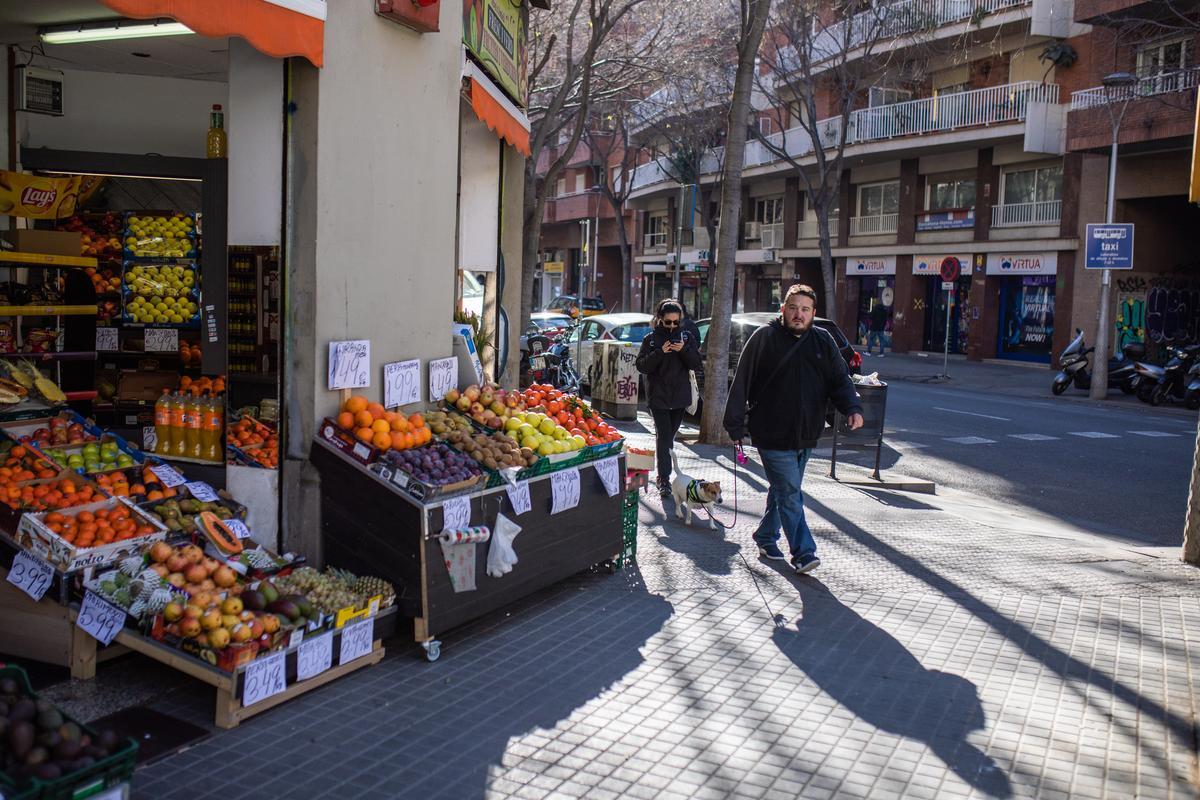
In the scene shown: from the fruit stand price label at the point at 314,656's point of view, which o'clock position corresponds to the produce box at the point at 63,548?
The produce box is roughly at 5 o'clock from the fruit stand price label.

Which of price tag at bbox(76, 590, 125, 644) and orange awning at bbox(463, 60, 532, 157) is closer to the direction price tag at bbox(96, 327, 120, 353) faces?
the price tag

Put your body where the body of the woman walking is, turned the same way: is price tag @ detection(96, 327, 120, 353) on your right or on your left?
on your right

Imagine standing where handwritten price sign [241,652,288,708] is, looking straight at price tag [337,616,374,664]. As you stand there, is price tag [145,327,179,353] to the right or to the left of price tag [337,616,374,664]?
left

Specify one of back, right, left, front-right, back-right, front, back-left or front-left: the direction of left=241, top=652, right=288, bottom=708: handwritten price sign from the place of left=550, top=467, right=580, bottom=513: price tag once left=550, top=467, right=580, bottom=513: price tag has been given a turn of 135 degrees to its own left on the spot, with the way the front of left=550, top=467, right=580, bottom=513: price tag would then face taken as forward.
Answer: back-left

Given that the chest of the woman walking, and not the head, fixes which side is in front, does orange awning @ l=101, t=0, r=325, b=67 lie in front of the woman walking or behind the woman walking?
in front

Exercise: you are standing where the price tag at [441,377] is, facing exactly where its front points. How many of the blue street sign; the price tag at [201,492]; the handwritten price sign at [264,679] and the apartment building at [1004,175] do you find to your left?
2

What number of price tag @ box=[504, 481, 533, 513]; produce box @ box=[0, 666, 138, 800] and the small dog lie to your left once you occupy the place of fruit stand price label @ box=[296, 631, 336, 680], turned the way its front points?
2
